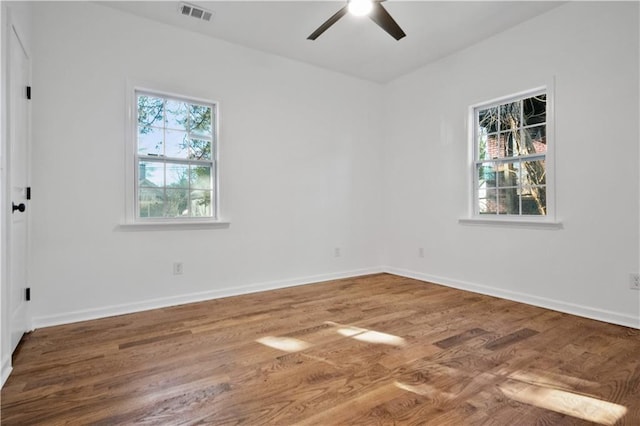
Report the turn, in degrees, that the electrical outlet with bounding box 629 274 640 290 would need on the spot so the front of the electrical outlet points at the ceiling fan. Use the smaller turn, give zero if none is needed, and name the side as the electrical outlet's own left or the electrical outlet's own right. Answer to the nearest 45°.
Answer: approximately 45° to the electrical outlet's own right

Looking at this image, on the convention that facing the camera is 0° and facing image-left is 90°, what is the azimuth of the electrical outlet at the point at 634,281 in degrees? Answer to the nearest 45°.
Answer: approximately 0°

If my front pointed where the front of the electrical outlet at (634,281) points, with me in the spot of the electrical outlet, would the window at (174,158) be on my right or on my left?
on my right

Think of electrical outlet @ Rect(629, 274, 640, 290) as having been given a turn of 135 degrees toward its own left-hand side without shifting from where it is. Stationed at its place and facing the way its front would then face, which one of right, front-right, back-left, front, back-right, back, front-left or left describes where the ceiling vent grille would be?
back
